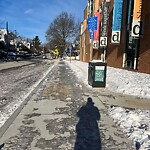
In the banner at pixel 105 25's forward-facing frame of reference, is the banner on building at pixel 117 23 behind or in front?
in front

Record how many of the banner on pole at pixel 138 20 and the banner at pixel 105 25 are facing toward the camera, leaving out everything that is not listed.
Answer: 2

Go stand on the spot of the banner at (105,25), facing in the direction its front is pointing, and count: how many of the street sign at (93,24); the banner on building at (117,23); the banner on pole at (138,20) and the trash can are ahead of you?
3

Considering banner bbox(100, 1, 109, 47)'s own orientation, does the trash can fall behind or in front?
in front

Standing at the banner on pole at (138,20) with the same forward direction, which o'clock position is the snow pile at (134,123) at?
The snow pile is roughly at 12 o'clock from the banner on pole.

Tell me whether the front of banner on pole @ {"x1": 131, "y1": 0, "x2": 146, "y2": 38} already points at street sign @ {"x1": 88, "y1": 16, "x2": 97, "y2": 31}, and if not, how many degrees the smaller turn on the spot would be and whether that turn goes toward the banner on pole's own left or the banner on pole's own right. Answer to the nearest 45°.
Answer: approximately 135° to the banner on pole's own right

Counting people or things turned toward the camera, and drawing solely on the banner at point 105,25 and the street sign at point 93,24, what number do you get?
2

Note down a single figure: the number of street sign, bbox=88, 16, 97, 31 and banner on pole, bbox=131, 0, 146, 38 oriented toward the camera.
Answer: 2

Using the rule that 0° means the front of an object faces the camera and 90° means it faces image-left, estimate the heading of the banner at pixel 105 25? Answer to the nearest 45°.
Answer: approximately 0°
